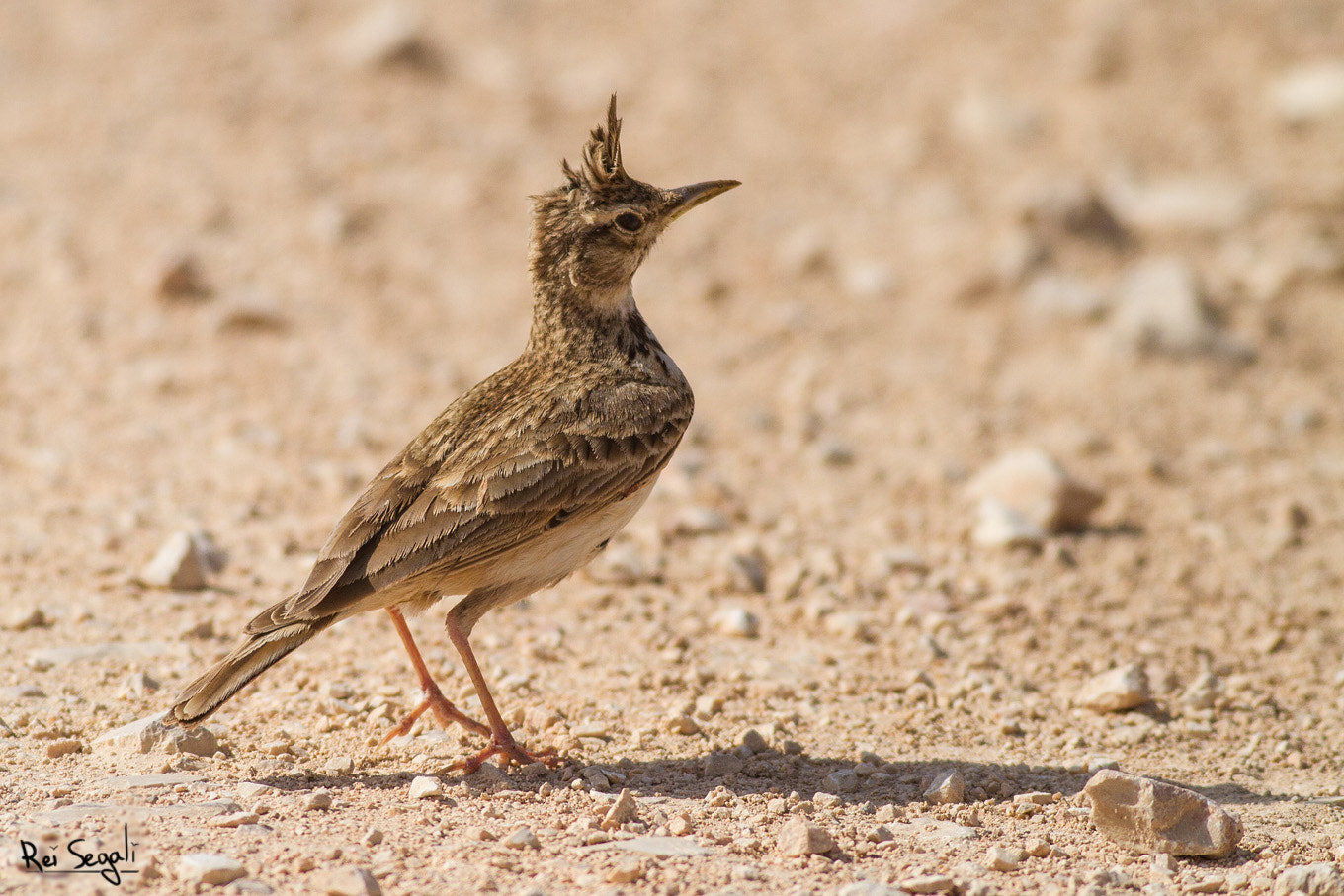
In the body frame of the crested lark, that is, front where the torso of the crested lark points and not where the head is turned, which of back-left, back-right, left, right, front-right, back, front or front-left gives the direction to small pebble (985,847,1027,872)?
front-right

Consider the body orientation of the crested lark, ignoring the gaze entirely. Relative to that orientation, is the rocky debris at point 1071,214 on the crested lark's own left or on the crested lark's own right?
on the crested lark's own left

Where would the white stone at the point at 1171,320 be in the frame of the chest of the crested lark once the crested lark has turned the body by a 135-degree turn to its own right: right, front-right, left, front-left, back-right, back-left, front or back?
back

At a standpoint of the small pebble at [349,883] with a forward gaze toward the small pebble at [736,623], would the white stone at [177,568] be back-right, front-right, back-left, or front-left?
front-left

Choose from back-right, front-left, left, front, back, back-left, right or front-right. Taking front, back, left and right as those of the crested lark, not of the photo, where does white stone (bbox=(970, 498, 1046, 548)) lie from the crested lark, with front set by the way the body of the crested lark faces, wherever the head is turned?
front-left

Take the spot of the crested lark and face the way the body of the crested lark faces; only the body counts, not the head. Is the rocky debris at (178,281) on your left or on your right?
on your left

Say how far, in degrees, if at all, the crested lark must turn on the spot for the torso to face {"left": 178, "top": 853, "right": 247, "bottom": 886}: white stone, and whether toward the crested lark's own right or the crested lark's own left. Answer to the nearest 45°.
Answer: approximately 135° to the crested lark's own right

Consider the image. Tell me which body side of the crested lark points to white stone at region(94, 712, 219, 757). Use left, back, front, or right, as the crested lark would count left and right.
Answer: back

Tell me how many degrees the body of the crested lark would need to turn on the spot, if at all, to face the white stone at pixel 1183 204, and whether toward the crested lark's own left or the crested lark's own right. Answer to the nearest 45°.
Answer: approximately 45° to the crested lark's own left

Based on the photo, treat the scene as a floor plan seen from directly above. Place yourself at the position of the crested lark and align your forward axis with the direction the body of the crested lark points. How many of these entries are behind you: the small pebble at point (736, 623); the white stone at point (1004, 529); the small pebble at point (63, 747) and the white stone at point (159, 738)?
2

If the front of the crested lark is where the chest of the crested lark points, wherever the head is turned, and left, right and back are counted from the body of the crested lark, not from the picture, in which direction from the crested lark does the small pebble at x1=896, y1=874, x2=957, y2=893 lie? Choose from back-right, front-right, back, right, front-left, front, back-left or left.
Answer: front-right

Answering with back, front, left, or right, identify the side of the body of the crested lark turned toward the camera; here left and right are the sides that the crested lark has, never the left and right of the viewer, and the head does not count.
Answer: right

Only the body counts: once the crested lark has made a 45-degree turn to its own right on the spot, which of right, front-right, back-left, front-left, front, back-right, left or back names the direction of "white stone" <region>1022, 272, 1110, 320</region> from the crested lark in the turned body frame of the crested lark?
left

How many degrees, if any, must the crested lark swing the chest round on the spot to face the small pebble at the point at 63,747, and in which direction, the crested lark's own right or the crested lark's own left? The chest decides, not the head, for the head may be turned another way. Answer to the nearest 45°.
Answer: approximately 180°

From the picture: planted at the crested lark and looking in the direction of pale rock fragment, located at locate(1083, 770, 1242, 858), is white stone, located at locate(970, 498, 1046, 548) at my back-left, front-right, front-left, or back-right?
front-left

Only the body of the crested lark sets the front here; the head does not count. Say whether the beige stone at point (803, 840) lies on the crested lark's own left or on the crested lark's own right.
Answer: on the crested lark's own right
